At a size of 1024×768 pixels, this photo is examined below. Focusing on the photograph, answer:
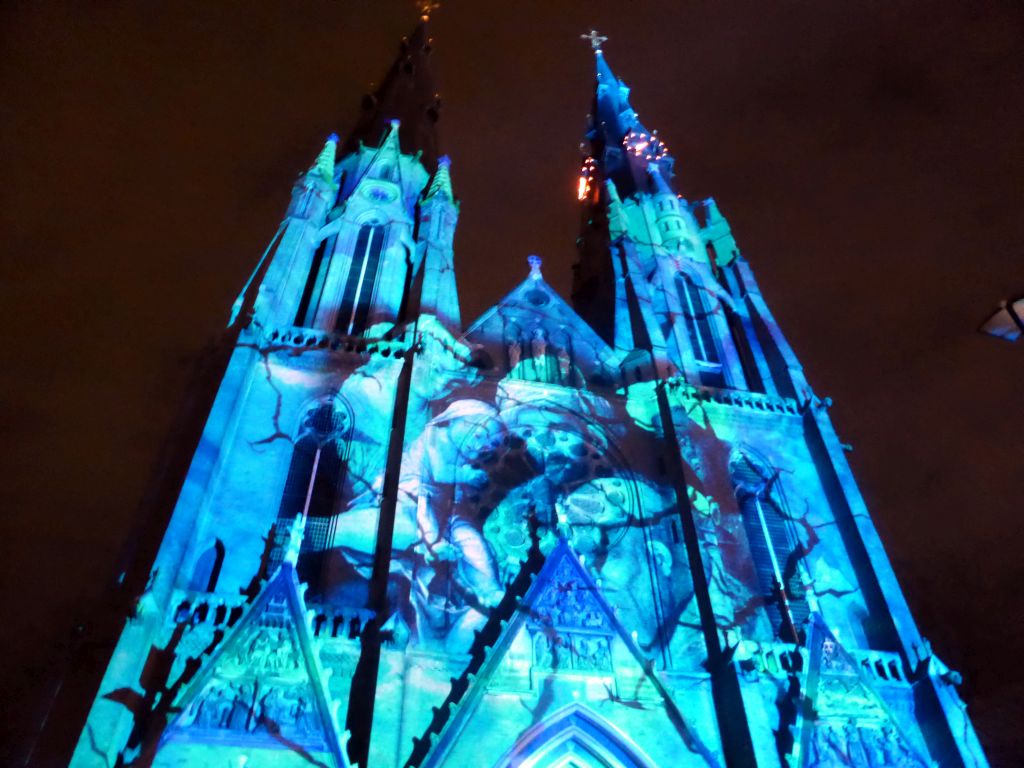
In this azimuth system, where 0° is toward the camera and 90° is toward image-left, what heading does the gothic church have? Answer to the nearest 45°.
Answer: approximately 0°
